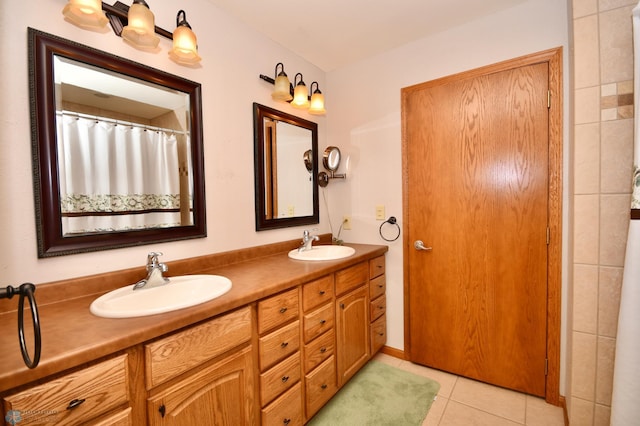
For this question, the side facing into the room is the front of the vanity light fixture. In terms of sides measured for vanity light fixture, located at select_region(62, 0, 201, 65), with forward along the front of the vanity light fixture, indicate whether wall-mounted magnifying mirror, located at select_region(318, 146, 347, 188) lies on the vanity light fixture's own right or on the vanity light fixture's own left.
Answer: on the vanity light fixture's own left

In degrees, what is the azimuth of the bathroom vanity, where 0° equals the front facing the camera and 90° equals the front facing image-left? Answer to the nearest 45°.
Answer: approximately 315°

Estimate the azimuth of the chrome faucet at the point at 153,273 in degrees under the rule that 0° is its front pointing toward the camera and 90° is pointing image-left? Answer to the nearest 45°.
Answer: approximately 315°
